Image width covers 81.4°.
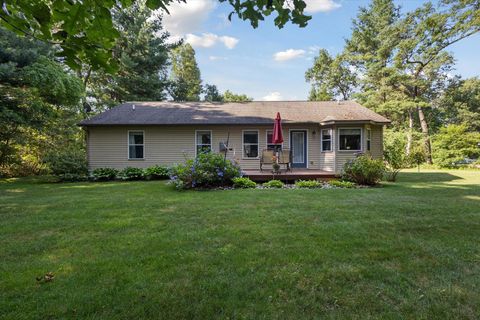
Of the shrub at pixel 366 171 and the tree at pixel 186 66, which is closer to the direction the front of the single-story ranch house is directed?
the shrub

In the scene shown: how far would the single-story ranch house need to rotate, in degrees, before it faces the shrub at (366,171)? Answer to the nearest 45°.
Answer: approximately 45° to its left

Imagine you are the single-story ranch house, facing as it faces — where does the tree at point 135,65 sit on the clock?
The tree is roughly at 5 o'clock from the single-story ranch house.

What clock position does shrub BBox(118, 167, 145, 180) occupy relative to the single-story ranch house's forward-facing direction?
The shrub is roughly at 2 o'clock from the single-story ranch house.

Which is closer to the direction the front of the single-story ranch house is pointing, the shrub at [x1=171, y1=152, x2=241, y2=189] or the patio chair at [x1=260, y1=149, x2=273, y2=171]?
the shrub

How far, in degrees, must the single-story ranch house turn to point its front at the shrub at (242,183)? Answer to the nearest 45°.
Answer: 0° — it already faces it

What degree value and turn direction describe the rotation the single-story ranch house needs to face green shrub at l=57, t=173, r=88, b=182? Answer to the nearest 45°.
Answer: approximately 90° to its right

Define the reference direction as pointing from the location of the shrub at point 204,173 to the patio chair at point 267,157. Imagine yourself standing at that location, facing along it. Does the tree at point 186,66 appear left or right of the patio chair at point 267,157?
left

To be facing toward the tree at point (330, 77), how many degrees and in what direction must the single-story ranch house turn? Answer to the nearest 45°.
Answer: approximately 135° to its left

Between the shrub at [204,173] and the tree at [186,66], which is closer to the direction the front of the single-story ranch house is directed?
the shrub

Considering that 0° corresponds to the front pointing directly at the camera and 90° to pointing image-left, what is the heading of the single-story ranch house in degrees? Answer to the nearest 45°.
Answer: approximately 0°

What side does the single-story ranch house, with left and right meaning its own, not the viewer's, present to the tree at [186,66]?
back

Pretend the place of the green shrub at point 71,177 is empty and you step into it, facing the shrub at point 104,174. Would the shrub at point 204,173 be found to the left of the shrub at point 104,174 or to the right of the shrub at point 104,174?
right

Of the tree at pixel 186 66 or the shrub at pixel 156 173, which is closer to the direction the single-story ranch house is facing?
the shrub
